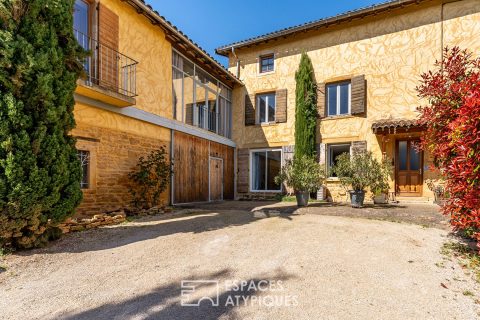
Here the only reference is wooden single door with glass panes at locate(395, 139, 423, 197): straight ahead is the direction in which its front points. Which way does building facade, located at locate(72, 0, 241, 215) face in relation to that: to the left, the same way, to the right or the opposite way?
to the left

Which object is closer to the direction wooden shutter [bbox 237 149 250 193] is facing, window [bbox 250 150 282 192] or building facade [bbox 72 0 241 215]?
the building facade

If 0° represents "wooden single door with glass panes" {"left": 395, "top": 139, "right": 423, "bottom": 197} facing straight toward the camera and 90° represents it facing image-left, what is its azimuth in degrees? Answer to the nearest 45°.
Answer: approximately 0°

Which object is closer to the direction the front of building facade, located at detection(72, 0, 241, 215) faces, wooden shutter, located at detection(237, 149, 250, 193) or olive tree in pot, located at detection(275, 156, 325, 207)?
the olive tree in pot

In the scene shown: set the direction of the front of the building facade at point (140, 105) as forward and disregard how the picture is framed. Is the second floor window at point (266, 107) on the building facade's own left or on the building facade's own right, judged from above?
on the building facade's own left

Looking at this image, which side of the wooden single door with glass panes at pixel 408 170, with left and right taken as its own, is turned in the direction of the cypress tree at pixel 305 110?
right
